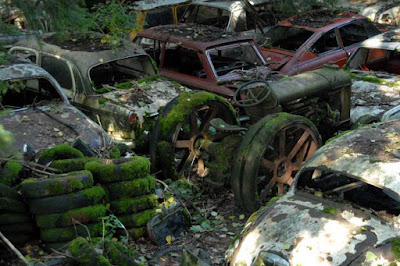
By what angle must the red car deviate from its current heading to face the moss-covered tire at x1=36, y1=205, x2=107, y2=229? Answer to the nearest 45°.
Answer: approximately 45° to its left

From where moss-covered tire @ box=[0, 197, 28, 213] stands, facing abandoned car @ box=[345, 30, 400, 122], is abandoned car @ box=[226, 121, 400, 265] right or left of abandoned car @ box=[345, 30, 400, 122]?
right

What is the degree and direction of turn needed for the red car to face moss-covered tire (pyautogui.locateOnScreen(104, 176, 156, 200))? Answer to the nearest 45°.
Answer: approximately 45° to its left

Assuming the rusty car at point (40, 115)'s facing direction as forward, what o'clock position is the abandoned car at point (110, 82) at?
The abandoned car is roughly at 9 o'clock from the rusty car.

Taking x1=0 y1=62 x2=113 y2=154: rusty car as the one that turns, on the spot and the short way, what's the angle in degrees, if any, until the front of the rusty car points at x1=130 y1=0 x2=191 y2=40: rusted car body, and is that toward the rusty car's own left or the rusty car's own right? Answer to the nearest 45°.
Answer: approximately 90° to the rusty car's own left

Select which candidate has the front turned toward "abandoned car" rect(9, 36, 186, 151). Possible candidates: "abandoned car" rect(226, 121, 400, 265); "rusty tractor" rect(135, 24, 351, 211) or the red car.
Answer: the red car

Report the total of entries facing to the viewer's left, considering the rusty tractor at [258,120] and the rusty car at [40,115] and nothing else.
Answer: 0

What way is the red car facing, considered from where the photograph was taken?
facing the viewer and to the left of the viewer

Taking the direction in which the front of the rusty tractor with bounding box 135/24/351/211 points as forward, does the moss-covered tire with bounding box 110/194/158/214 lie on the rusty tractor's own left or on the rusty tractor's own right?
on the rusty tractor's own right

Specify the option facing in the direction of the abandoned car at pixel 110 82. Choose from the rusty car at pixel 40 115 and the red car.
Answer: the red car
